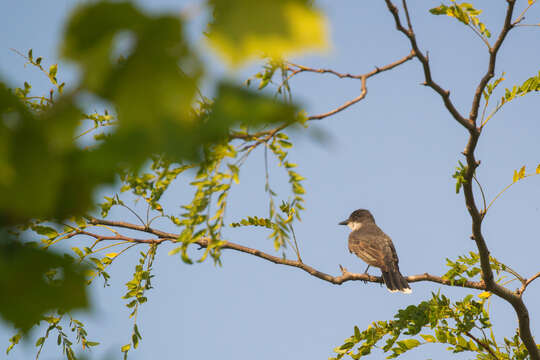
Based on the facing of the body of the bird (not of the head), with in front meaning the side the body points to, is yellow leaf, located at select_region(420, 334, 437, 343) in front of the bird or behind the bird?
behind
